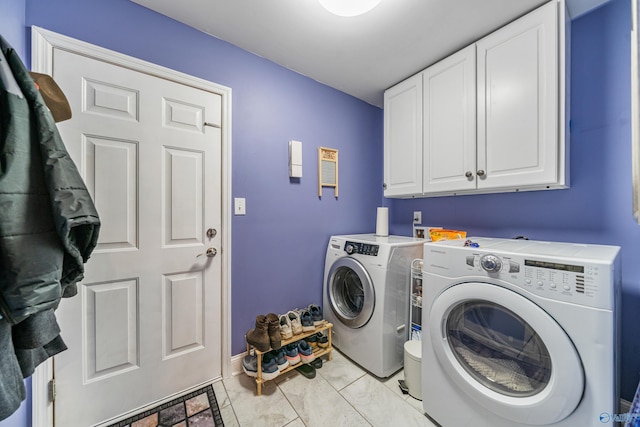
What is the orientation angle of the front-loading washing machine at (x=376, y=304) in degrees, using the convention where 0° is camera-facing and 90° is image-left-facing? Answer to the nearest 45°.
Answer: approximately 45°

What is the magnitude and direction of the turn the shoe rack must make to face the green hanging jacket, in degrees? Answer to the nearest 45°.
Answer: approximately 90° to its right

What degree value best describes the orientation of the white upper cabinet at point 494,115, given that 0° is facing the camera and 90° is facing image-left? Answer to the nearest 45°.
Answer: approximately 45°

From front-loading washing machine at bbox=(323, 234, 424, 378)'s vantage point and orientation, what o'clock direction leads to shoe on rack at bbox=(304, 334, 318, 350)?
The shoe on rack is roughly at 2 o'clock from the front-loading washing machine.

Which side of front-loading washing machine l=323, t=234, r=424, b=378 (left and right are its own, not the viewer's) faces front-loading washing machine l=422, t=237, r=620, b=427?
left
